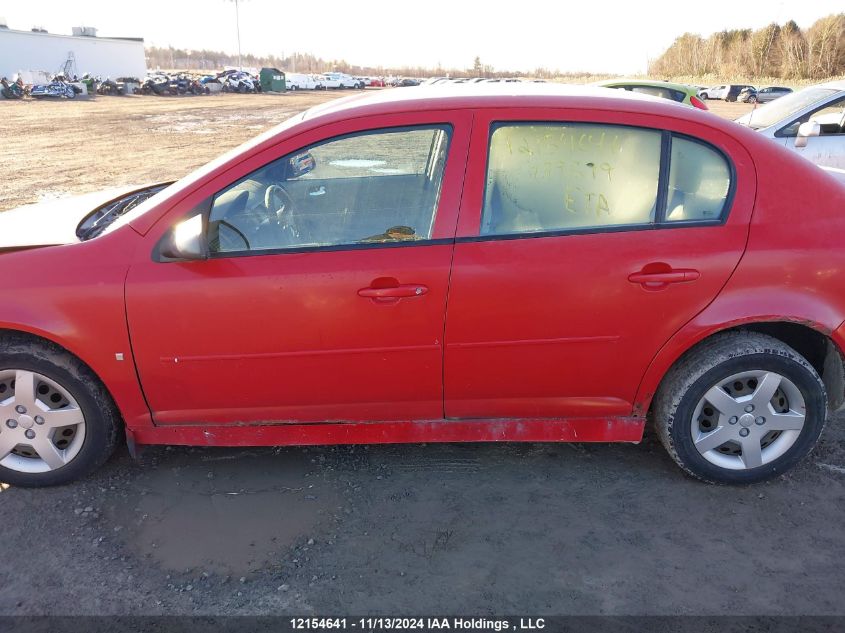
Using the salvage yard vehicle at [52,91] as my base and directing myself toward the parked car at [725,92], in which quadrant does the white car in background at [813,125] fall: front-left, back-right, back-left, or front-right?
front-right

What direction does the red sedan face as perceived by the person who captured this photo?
facing to the left of the viewer

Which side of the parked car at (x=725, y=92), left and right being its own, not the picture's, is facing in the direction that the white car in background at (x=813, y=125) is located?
left

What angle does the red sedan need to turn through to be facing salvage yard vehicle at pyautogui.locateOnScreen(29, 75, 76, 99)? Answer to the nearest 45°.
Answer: approximately 45° to its right

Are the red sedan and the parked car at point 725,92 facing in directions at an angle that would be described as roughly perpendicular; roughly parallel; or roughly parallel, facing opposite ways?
roughly parallel

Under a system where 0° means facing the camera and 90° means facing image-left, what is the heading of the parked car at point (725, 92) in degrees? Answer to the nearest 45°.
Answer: approximately 90°

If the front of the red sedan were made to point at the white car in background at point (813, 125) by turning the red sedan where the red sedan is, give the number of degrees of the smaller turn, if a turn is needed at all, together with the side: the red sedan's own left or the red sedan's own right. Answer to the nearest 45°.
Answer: approximately 135° to the red sedan's own right
